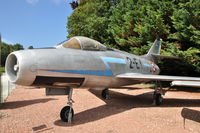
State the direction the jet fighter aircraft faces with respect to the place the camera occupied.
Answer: facing the viewer and to the left of the viewer

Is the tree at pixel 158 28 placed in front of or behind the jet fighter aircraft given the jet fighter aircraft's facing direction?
behind
